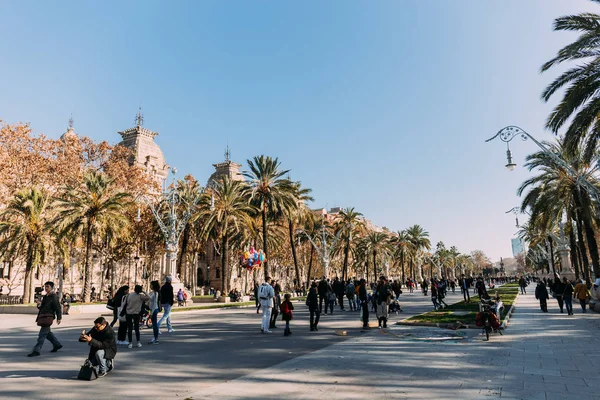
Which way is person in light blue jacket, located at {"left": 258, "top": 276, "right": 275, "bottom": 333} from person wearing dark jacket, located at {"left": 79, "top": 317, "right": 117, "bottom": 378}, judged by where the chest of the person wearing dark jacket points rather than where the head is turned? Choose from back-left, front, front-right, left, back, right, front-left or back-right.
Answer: back

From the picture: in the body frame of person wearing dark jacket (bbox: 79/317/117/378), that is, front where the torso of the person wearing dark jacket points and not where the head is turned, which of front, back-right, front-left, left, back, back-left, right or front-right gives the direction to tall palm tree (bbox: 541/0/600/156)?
back-left

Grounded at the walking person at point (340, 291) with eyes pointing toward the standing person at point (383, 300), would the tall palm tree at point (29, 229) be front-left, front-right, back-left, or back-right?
back-right

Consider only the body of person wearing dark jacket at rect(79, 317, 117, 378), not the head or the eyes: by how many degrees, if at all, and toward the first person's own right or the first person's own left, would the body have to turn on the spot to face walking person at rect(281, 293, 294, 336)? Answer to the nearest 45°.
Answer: approximately 180°

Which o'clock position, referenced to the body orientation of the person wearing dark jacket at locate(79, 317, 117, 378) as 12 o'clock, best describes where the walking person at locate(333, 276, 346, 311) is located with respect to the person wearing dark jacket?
The walking person is roughly at 6 o'clock from the person wearing dark jacket.

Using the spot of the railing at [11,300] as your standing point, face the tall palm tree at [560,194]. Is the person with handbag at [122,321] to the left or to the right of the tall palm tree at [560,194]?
right

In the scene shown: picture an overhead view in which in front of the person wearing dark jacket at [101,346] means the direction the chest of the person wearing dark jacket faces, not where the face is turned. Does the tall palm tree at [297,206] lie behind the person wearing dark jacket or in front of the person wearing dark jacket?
behind

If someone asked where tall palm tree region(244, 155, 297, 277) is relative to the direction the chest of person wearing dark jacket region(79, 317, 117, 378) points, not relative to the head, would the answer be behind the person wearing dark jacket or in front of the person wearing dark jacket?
behind
